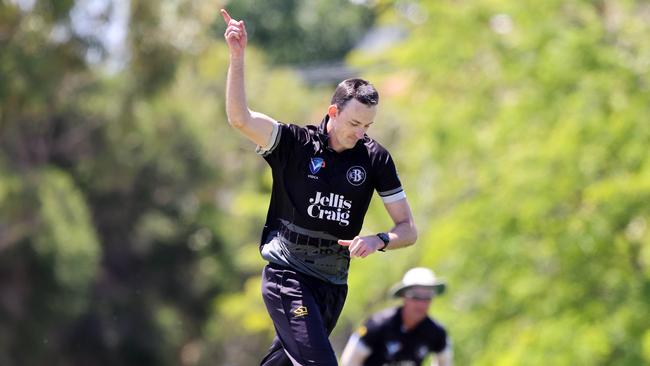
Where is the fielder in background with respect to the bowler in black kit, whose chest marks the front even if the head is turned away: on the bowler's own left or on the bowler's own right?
on the bowler's own left

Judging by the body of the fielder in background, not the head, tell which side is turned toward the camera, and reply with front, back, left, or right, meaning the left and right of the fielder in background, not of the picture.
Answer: front

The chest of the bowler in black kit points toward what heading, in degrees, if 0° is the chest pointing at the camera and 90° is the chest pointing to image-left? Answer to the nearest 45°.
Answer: approximately 315°

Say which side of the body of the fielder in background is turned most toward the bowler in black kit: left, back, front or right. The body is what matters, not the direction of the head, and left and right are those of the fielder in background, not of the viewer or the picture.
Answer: front

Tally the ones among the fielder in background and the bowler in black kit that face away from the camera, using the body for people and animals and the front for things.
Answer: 0
